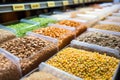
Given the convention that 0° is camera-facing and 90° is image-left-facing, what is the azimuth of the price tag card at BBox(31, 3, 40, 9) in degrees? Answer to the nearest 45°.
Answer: approximately 0°

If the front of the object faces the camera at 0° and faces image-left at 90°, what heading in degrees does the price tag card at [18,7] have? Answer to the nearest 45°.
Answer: approximately 0°

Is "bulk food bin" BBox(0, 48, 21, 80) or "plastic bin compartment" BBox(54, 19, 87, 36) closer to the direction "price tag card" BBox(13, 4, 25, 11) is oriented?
the bulk food bin

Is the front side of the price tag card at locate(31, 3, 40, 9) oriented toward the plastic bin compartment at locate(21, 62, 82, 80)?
yes

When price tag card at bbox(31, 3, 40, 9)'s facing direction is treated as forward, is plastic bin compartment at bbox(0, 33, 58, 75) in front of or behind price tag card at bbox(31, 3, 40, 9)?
in front
